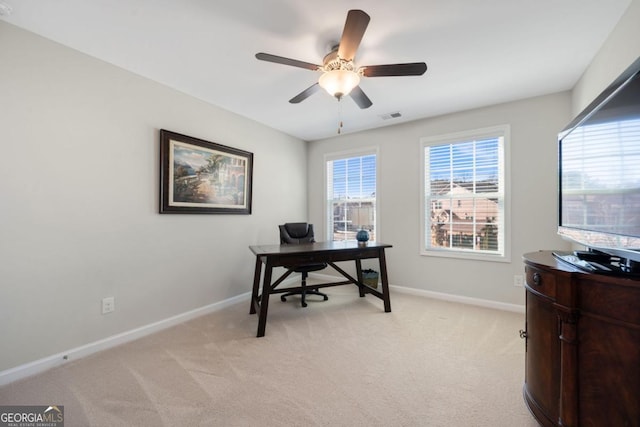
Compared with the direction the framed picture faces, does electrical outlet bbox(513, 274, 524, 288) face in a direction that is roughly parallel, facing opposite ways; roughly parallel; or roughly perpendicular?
roughly perpendicular

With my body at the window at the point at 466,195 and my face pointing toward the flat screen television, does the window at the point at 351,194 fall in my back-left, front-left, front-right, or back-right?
back-right

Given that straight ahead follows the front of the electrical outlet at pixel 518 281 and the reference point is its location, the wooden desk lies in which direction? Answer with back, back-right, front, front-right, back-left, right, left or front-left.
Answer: front-right

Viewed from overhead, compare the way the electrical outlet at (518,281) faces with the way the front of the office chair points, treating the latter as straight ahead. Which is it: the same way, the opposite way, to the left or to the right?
to the right

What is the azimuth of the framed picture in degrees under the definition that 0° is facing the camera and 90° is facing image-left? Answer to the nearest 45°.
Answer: approximately 315°

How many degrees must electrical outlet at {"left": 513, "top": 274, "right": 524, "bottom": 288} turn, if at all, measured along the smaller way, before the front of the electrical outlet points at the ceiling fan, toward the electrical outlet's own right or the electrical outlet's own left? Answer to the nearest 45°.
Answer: approximately 45° to the electrical outlet's own right

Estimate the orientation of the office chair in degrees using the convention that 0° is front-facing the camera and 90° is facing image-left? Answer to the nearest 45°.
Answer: approximately 315°

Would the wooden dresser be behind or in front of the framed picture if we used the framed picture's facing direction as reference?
in front
